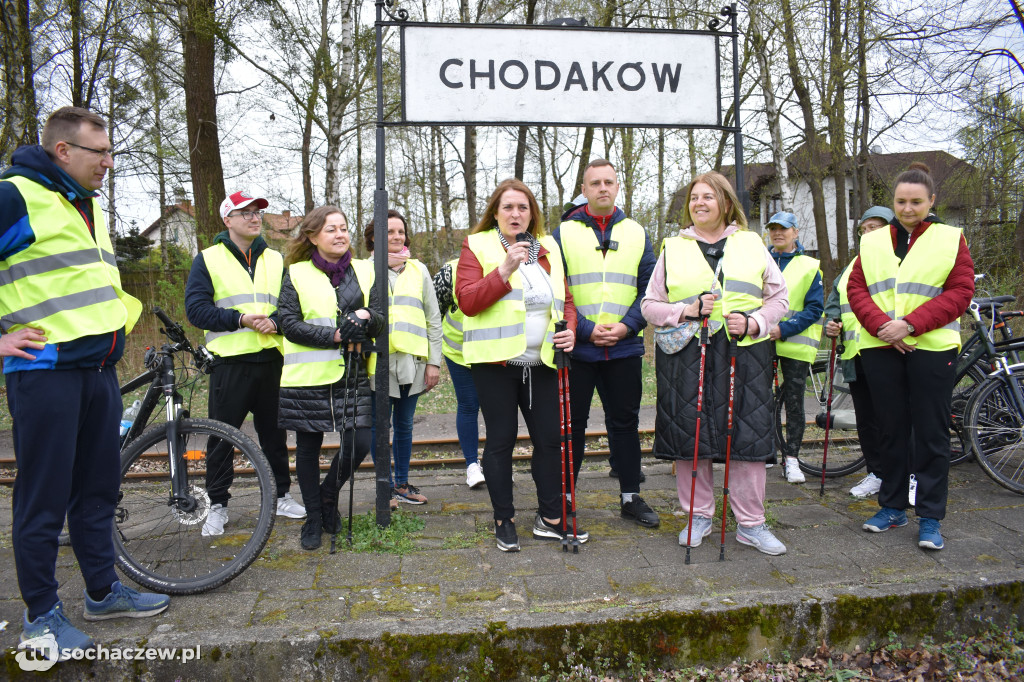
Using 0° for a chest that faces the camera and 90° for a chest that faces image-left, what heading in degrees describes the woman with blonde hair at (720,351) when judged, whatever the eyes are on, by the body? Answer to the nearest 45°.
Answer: approximately 0°

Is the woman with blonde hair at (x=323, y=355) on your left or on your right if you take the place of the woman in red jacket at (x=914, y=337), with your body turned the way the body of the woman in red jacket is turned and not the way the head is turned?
on your right

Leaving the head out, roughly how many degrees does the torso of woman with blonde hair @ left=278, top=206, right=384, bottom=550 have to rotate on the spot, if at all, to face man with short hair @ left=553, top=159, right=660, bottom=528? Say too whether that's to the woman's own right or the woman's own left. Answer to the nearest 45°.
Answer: approximately 45° to the woman's own left

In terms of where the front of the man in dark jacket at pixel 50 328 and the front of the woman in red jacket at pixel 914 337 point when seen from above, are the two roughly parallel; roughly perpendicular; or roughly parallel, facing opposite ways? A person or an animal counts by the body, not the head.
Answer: roughly perpendicular

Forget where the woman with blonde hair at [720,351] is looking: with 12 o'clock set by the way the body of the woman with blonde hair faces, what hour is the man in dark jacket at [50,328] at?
The man in dark jacket is roughly at 2 o'clock from the woman with blonde hair.

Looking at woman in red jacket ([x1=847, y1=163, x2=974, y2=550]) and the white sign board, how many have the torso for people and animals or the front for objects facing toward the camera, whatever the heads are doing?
2

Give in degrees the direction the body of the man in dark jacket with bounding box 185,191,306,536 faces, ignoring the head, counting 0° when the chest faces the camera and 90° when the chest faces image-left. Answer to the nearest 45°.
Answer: approximately 315°

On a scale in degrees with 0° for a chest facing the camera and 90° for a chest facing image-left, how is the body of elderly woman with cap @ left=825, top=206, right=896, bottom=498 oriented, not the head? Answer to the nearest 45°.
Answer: approximately 45°

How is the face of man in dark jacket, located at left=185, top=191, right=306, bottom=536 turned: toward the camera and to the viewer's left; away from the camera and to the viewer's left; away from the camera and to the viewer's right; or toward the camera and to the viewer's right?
toward the camera and to the viewer's right

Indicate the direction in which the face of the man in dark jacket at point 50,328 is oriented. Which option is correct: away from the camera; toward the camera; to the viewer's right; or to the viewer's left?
to the viewer's right

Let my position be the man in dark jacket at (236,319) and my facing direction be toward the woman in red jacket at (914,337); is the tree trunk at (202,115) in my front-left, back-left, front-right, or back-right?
back-left
